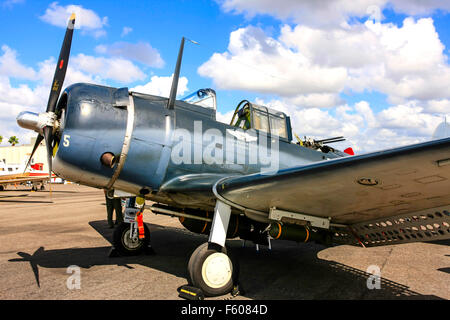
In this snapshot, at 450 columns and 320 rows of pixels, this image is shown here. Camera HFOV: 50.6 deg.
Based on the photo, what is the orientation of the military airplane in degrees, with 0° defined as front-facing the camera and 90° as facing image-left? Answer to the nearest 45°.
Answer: approximately 45°

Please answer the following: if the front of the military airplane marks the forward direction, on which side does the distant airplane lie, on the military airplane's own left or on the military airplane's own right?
on the military airplane's own right
